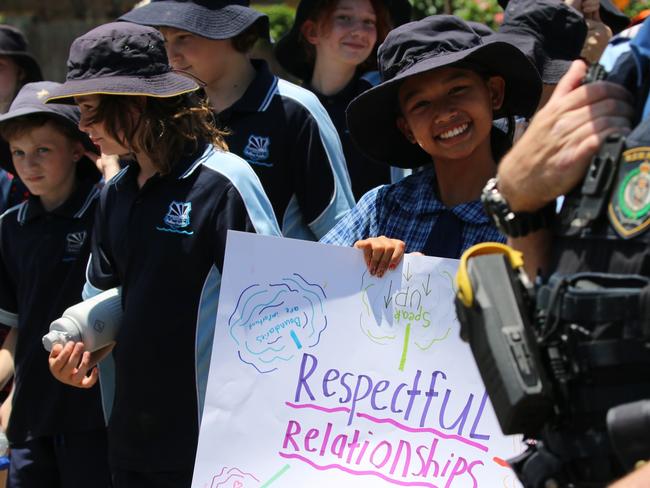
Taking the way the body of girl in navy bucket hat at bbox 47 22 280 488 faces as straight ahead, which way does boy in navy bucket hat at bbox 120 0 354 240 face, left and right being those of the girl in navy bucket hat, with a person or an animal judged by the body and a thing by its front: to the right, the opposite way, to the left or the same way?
the same way

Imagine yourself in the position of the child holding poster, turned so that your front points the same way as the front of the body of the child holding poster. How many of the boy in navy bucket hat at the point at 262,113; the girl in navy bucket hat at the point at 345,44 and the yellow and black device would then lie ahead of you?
1

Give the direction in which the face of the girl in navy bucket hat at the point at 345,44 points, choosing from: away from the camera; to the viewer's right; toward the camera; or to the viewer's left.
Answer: toward the camera

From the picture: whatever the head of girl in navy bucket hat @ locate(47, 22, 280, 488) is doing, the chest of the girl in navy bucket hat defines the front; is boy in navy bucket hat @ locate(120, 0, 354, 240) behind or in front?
behind

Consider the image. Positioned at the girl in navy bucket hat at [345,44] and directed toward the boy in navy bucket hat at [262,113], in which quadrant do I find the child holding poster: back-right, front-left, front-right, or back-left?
front-left

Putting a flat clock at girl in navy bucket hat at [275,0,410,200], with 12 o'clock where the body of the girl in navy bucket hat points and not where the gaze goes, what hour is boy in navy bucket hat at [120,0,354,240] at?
The boy in navy bucket hat is roughly at 2 o'clock from the girl in navy bucket hat.

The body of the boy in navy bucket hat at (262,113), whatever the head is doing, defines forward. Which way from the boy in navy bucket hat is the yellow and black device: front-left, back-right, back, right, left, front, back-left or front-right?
front-left

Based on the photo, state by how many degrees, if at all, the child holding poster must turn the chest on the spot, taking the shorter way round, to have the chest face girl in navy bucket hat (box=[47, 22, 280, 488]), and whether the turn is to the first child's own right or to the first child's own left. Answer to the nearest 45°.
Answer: approximately 90° to the first child's own right

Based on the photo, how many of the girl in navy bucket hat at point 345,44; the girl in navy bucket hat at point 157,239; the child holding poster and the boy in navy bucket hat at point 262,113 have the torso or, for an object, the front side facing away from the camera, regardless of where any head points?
0

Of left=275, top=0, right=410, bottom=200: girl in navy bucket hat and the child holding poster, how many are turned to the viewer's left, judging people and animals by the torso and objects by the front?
0

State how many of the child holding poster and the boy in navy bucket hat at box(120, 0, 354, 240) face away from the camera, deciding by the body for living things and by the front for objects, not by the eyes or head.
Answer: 0

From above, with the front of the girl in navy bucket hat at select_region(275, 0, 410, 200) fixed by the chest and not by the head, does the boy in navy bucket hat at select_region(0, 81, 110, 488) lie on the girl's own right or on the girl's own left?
on the girl's own right

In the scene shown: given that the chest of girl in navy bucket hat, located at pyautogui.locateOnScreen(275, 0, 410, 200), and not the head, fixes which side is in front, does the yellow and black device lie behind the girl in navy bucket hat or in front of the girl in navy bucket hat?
in front

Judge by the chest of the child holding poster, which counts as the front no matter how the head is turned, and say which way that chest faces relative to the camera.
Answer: toward the camera
